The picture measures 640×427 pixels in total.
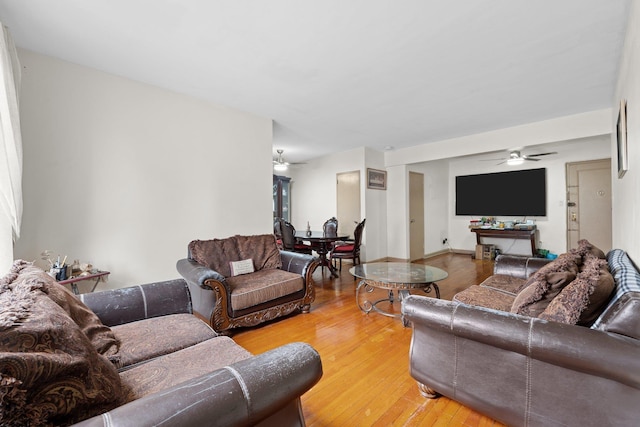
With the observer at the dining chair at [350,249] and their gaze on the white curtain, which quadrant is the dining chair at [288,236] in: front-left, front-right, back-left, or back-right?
front-right

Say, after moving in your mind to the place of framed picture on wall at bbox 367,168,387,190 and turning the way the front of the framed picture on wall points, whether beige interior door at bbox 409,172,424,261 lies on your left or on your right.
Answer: on your left

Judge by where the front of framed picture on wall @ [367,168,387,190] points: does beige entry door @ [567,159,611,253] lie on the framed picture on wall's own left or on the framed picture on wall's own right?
on the framed picture on wall's own left

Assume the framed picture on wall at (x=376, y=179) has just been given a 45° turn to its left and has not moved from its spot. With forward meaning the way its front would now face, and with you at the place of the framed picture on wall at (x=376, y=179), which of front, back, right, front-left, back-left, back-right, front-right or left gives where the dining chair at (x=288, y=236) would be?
back-right

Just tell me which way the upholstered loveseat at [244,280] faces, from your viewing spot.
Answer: facing the viewer and to the right of the viewer

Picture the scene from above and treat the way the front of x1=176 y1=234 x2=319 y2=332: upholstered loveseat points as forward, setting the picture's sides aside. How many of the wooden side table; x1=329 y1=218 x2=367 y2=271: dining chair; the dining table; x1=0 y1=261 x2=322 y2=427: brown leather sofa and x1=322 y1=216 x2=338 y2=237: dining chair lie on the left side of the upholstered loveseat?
3

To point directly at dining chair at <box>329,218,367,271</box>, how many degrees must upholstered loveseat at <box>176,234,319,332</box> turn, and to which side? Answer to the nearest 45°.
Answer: approximately 90° to its left

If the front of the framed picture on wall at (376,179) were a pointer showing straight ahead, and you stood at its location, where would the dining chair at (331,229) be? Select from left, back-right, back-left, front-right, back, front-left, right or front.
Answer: right

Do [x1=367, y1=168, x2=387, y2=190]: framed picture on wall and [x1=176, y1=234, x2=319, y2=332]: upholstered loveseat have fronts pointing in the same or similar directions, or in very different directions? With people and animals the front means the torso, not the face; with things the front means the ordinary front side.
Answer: same or similar directions

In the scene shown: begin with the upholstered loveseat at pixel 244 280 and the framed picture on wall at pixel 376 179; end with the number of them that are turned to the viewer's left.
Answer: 0

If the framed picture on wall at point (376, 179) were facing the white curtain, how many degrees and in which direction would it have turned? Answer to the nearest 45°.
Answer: approximately 90° to its right

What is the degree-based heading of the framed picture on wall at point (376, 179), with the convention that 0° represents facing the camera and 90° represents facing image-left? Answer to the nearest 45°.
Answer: approximately 315°

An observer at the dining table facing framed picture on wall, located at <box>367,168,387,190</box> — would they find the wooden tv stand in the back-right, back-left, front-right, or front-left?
front-right

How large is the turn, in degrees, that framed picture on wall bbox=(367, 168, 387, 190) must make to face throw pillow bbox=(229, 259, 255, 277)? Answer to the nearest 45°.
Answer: approximately 90° to its right

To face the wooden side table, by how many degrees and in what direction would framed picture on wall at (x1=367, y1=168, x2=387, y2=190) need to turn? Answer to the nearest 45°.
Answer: approximately 90° to its right

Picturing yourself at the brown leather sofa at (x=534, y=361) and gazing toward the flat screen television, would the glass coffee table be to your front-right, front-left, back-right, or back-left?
front-left

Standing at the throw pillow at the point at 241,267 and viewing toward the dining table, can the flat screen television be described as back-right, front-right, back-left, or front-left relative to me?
front-right

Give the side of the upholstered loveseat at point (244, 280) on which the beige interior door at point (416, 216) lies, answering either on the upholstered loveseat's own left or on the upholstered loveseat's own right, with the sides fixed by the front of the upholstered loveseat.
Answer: on the upholstered loveseat's own left

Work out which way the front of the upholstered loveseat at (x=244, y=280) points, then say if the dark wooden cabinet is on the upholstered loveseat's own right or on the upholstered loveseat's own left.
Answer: on the upholstered loveseat's own left

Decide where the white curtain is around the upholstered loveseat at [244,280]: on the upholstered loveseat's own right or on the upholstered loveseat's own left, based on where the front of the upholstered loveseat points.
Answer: on the upholstered loveseat's own right
